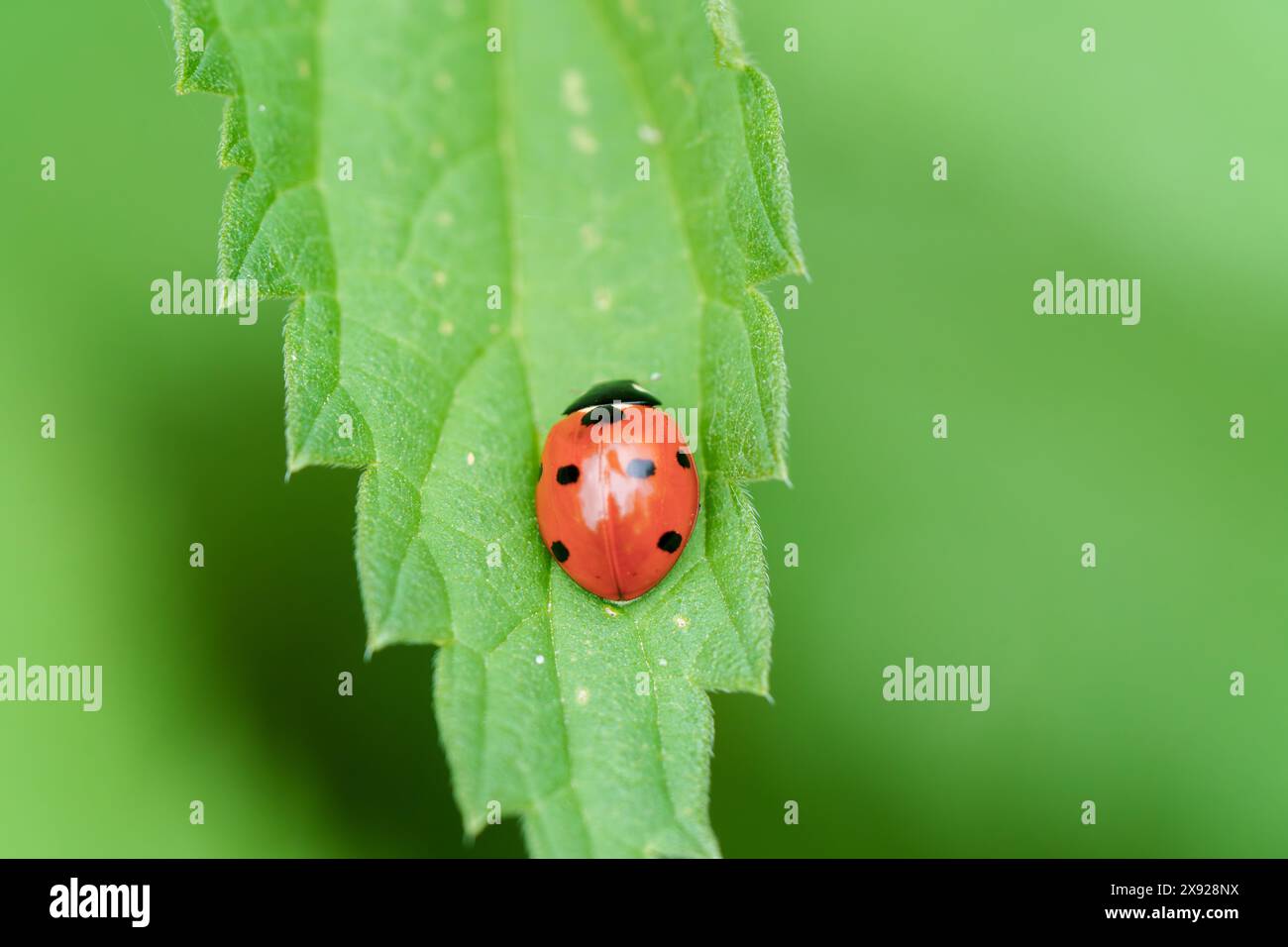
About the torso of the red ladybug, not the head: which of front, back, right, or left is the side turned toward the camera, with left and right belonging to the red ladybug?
back
